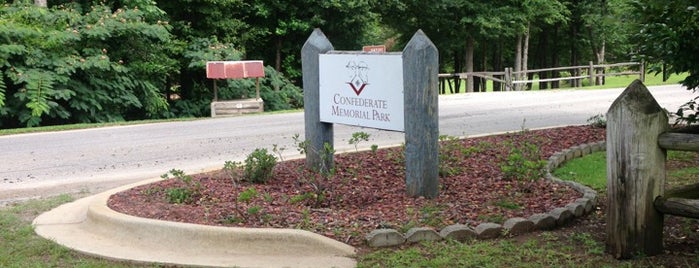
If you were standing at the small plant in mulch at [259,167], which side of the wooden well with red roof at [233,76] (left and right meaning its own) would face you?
front

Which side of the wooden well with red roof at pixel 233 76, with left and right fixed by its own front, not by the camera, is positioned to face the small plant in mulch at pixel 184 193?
front

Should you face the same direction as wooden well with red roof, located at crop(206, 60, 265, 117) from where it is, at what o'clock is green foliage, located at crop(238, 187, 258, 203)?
The green foliage is roughly at 12 o'clock from the wooden well with red roof.

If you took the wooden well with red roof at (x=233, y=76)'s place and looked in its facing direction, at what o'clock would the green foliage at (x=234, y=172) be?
The green foliage is roughly at 12 o'clock from the wooden well with red roof.

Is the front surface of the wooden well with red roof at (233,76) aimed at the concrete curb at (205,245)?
yes
